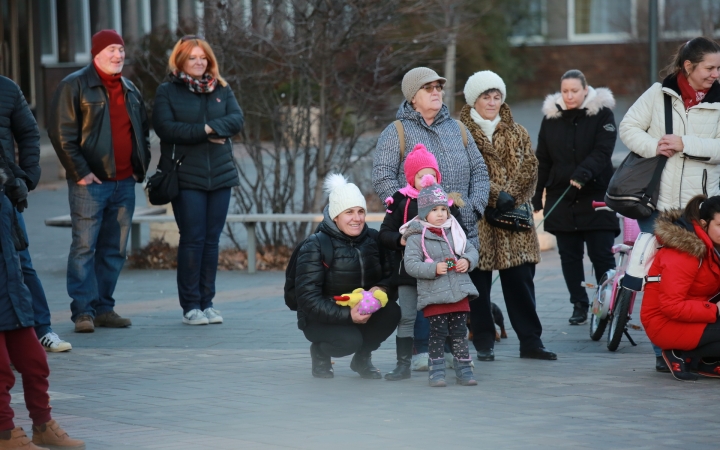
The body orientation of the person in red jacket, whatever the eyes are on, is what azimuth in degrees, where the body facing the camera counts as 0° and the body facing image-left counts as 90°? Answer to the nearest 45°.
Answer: approximately 270°

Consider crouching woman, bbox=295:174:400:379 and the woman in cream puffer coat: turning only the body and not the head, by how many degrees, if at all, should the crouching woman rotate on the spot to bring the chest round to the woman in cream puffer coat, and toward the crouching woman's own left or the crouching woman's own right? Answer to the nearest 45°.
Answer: approximately 45° to the crouching woman's own left

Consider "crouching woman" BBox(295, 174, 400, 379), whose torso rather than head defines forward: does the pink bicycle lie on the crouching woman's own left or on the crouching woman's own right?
on the crouching woman's own left

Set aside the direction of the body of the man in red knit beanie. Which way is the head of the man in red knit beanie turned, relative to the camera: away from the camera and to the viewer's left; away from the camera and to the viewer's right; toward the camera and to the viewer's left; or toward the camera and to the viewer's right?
toward the camera and to the viewer's right

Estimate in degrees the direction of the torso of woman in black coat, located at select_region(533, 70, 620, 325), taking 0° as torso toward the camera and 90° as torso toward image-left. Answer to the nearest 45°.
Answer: approximately 0°

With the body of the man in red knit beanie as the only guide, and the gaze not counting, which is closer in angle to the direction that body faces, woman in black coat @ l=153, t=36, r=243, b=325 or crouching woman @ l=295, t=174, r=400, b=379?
the crouching woman

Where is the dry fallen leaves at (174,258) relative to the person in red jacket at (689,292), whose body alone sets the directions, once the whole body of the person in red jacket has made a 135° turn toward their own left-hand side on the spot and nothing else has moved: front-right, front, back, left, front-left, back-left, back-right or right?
front

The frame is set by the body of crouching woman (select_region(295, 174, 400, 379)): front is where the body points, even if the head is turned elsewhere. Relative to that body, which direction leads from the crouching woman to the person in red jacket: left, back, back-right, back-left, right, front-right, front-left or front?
front-left

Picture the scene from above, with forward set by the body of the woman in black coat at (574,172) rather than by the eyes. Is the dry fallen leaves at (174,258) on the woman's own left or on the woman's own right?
on the woman's own right
